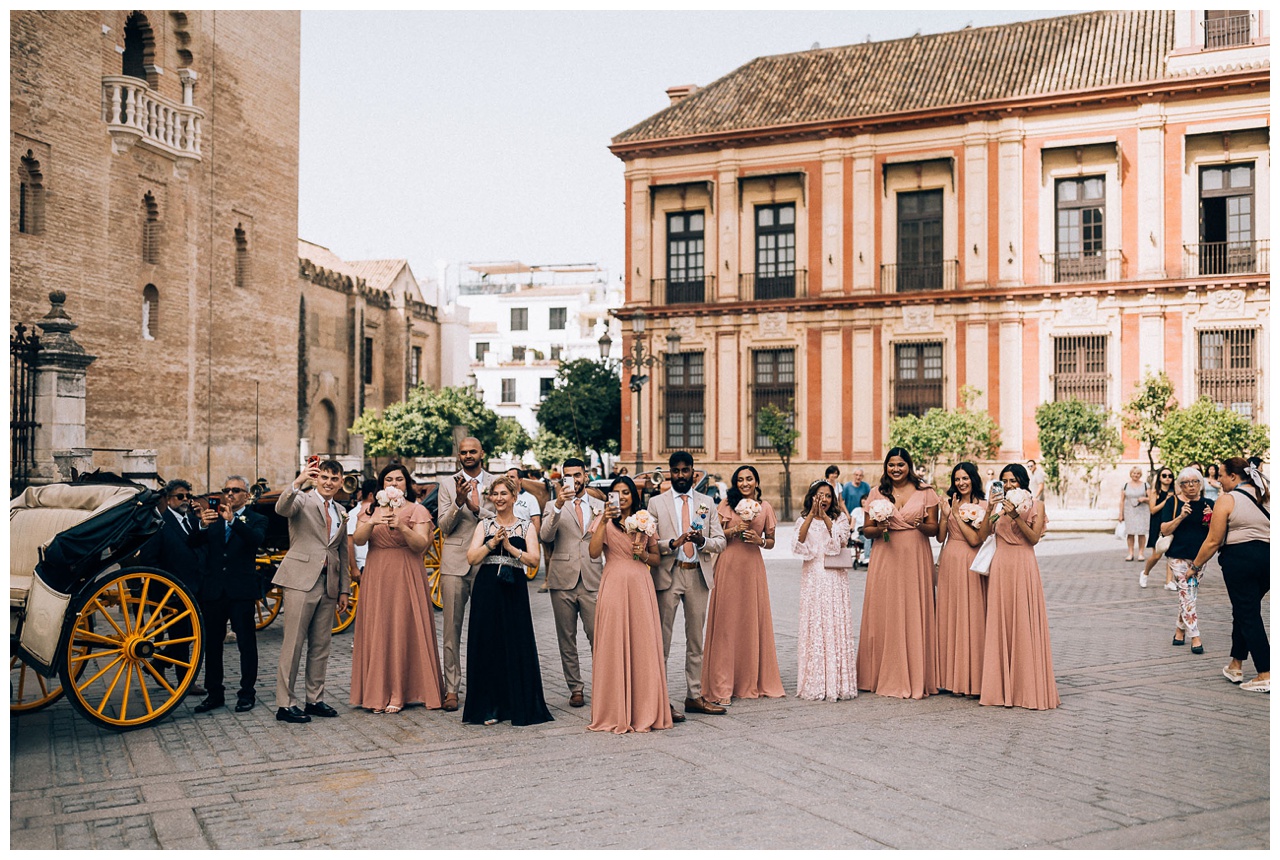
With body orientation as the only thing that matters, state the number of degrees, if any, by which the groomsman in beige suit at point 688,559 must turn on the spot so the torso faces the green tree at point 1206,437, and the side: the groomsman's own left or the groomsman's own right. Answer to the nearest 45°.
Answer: approximately 135° to the groomsman's own left

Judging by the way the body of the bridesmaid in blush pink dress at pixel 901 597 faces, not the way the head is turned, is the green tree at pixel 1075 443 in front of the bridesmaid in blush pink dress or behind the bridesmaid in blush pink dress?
behind

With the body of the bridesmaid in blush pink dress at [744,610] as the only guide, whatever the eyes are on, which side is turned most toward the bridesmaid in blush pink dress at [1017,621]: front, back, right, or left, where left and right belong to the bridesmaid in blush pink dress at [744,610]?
left

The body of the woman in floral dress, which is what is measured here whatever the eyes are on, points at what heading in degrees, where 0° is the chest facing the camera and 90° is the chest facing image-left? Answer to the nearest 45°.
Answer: approximately 0°

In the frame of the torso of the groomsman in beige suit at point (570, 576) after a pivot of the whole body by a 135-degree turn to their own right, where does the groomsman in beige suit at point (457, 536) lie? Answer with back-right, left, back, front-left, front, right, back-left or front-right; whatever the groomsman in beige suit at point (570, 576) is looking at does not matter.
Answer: front-left
